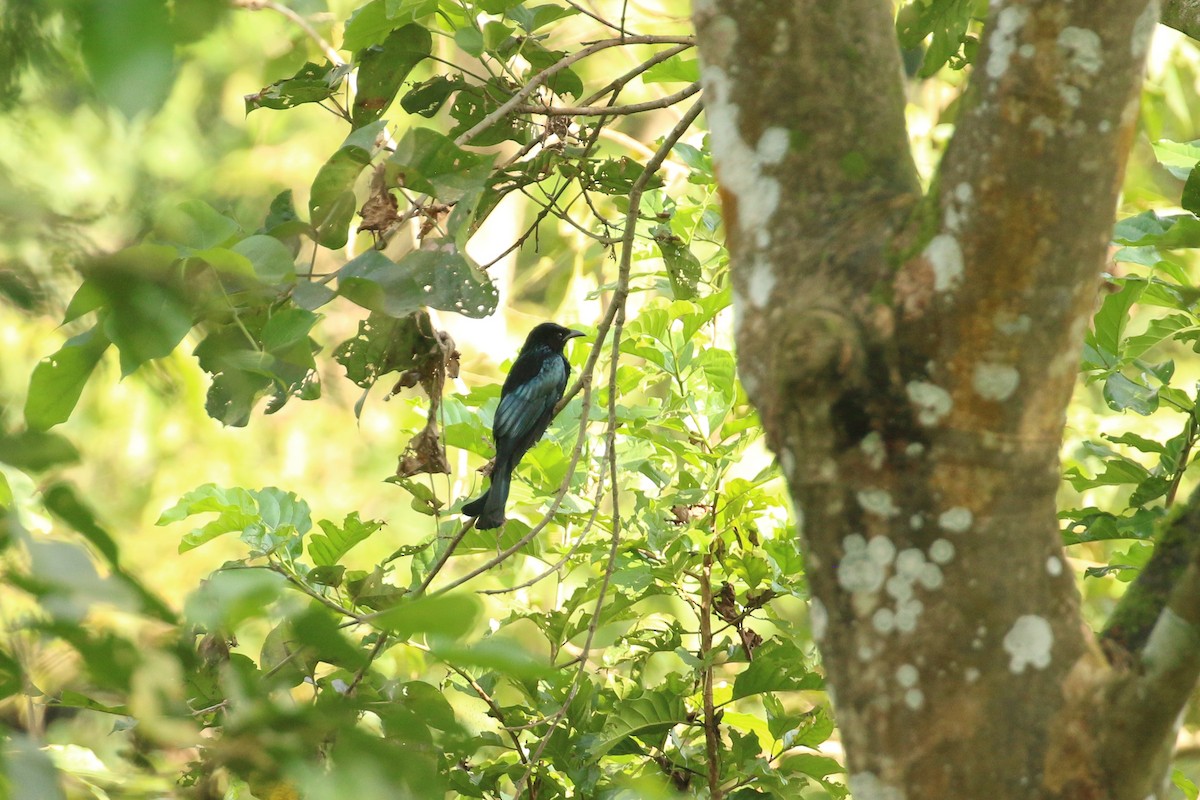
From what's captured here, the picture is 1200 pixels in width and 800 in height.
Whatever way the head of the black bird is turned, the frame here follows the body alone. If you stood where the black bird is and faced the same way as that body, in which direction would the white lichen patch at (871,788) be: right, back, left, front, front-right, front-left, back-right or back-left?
back-right

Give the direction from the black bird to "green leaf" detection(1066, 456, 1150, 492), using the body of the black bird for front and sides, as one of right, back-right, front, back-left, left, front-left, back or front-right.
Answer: right

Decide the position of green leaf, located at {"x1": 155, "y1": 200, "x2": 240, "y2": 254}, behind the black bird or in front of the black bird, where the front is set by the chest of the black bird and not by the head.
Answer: behind

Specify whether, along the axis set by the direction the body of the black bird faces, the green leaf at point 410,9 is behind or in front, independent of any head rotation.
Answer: behind

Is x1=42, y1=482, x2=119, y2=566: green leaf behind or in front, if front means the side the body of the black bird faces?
behind

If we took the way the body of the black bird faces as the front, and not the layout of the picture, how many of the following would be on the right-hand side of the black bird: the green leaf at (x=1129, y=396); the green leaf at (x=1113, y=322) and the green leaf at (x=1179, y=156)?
3

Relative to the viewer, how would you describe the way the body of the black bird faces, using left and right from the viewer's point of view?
facing away from the viewer and to the right of the viewer

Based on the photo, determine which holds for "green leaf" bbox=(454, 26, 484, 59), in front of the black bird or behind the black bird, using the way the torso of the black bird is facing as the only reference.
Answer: behind

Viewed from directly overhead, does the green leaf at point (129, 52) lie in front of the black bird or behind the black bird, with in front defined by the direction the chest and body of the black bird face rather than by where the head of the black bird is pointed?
behind

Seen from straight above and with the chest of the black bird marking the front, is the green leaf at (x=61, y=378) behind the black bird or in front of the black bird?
behind
